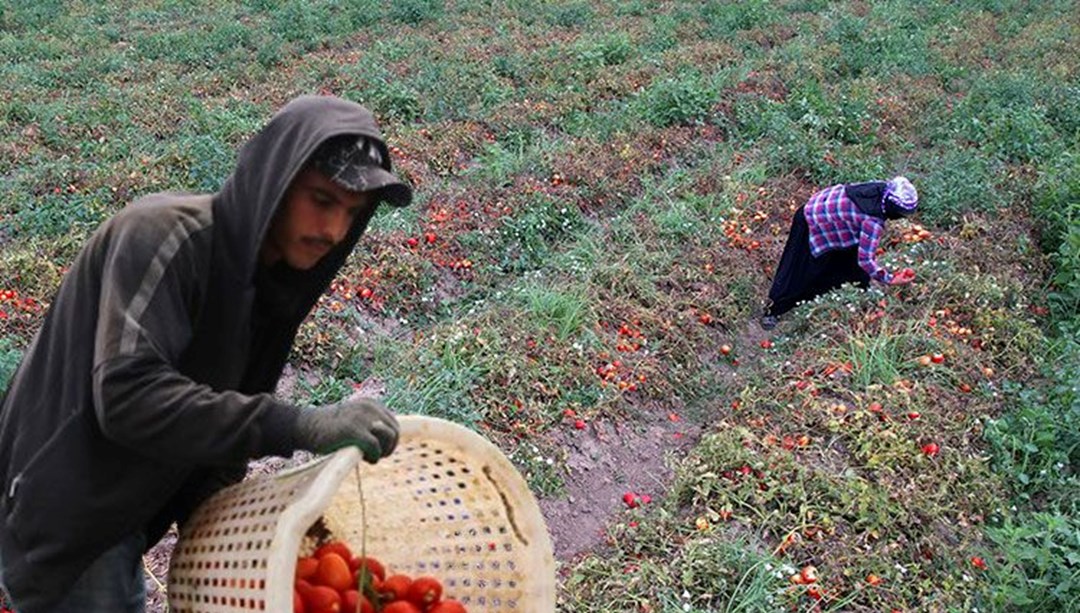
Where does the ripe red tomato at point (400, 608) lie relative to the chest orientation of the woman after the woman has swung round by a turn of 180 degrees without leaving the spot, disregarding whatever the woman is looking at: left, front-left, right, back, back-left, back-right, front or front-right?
left

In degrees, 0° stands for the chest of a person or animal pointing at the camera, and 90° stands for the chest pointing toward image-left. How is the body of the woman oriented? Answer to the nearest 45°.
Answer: approximately 270°

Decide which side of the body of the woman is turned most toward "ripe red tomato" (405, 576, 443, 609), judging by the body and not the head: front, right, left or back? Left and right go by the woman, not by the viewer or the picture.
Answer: right

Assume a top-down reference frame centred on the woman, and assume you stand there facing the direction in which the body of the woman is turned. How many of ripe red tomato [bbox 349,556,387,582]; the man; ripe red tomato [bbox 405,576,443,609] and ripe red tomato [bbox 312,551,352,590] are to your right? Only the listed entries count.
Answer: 4

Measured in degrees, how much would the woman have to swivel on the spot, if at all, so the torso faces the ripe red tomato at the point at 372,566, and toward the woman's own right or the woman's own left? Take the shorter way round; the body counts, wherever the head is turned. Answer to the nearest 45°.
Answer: approximately 90° to the woman's own right

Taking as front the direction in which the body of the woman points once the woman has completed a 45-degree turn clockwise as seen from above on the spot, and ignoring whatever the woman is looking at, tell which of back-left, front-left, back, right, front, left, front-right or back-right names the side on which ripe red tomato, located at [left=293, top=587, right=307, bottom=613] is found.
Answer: front-right

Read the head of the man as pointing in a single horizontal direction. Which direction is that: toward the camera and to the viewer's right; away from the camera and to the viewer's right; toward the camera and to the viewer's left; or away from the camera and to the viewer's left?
toward the camera and to the viewer's right

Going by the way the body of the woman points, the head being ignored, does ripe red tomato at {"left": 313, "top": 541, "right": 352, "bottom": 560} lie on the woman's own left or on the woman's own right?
on the woman's own right

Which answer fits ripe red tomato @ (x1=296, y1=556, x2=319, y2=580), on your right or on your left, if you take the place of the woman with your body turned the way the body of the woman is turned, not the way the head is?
on your right

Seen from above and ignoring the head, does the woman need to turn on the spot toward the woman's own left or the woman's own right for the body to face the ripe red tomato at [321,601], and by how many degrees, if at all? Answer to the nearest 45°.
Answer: approximately 90° to the woman's own right

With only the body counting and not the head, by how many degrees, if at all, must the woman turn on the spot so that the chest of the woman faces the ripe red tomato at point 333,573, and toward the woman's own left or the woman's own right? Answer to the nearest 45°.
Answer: approximately 90° to the woman's own right

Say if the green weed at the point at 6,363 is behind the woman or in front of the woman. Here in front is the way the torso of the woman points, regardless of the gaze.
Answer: behind
